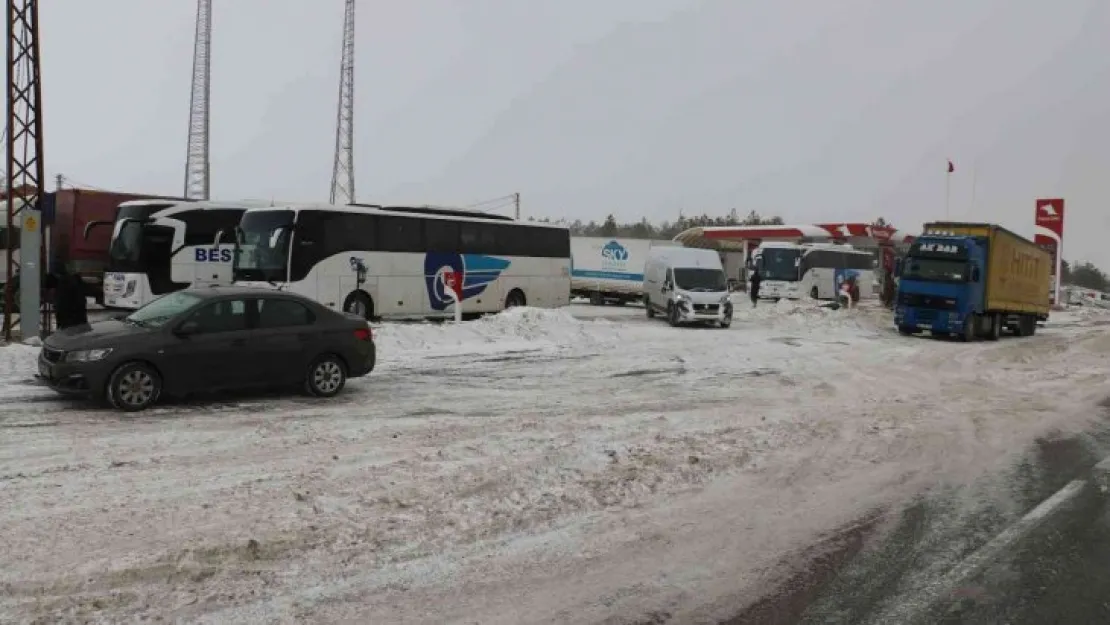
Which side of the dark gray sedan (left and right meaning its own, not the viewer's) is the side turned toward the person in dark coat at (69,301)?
right

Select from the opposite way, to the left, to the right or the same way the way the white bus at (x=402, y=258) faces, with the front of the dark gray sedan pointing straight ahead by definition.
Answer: the same way

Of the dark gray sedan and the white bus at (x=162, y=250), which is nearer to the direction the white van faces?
the dark gray sedan

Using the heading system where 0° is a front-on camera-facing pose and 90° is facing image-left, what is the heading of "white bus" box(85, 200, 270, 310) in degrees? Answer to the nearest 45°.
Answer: approximately 45°

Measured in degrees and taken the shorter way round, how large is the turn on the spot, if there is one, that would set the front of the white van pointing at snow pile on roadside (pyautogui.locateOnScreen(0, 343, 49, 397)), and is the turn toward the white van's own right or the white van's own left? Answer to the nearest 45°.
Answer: approximately 90° to the white van's own right

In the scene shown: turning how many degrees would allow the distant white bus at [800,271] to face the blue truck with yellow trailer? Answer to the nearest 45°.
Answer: approximately 45° to its left

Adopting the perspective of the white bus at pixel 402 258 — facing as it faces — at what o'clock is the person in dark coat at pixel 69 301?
The person in dark coat is roughly at 12 o'clock from the white bus.

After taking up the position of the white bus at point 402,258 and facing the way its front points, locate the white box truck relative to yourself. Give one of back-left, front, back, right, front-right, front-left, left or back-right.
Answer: back

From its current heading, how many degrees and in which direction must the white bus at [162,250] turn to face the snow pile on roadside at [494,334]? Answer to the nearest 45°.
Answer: approximately 90° to its left

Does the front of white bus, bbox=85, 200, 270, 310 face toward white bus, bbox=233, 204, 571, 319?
no

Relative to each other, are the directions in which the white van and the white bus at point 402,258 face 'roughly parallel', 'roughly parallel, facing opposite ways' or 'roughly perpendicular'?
roughly perpendicular

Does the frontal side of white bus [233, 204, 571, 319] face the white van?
no

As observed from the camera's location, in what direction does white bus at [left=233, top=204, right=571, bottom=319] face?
facing the viewer and to the left of the viewer

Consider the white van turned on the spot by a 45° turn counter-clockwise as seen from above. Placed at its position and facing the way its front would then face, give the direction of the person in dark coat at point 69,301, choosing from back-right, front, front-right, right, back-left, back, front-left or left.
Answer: back-right

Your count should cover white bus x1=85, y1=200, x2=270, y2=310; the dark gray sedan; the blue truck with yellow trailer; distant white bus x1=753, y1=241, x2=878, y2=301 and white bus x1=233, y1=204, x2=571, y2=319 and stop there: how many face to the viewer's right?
0
